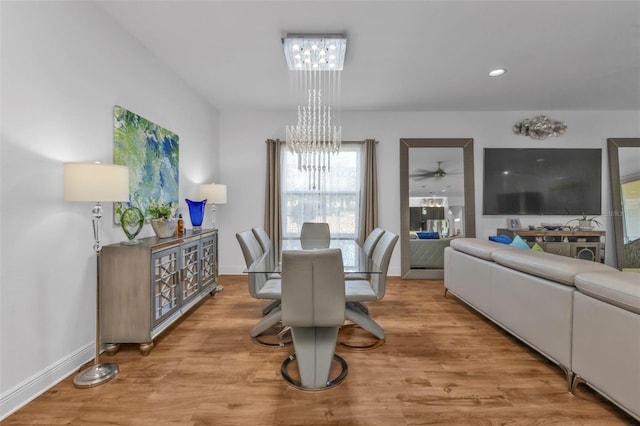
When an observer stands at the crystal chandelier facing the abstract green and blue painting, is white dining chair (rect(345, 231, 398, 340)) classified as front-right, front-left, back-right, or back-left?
back-left

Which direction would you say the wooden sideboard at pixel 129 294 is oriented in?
to the viewer's right

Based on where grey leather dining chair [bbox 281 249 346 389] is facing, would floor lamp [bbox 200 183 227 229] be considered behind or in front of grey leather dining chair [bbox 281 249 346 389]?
in front

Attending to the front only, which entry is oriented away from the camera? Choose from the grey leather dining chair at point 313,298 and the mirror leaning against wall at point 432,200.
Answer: the grey leather dining chair

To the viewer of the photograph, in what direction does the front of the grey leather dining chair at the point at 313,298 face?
facing away from the viewer

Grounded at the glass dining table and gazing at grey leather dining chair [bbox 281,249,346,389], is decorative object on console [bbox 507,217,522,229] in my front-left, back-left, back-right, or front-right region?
back-left

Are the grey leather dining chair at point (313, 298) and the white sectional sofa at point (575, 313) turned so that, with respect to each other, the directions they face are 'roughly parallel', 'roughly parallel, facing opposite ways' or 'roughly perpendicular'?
roughly perpendicular

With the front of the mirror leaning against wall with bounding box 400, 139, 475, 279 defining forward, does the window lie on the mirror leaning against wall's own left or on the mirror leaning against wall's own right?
on the mirror leaning against wall's own right

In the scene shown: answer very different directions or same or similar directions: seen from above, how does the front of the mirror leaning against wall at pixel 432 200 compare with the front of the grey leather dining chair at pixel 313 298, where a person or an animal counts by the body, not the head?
very different directions

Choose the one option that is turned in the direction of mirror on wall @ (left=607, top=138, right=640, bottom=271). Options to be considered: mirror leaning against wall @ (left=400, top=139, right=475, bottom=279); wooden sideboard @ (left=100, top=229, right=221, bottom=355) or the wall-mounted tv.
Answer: the wooden sideboard
